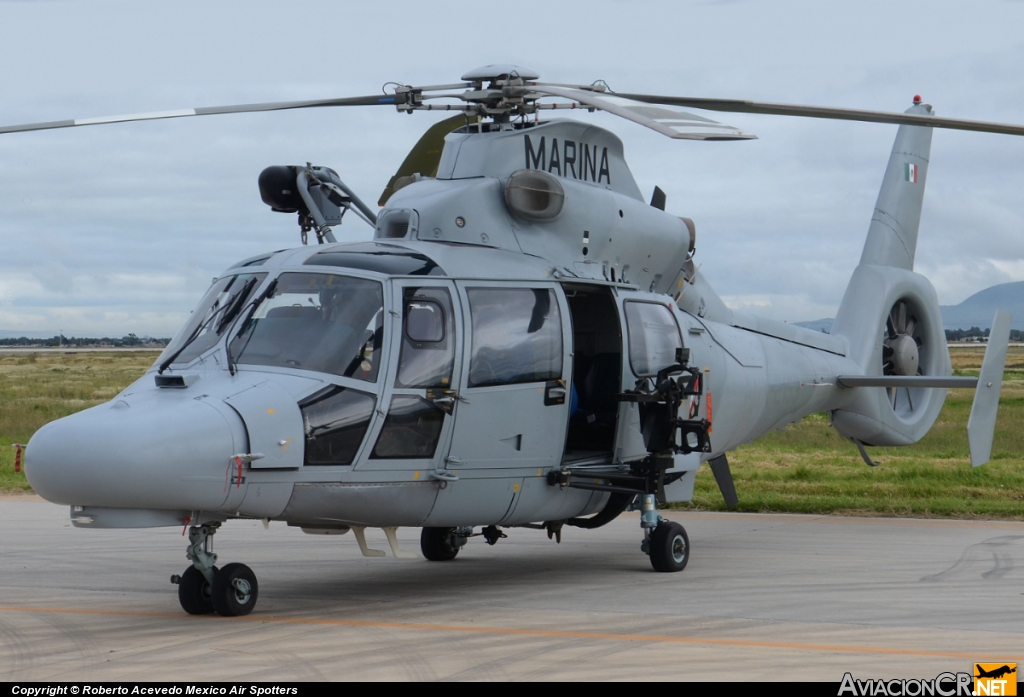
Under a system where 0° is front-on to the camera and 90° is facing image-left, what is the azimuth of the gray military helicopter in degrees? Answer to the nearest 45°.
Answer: approximately 45°
